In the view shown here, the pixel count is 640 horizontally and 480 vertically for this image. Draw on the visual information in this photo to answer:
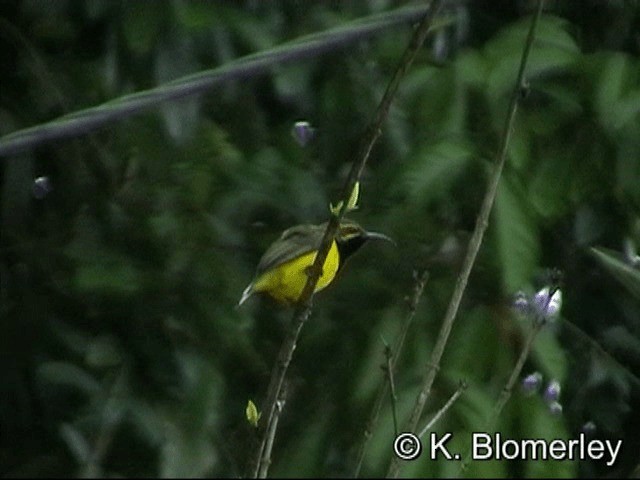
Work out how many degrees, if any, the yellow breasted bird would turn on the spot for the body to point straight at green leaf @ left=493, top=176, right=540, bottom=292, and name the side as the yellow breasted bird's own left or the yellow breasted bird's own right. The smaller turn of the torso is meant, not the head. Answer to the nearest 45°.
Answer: approximately 45° to the yellow breasted bird's own left

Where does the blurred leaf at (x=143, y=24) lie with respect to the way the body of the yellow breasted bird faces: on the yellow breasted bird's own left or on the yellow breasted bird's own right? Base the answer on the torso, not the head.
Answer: on the yellow breasted bird's own left

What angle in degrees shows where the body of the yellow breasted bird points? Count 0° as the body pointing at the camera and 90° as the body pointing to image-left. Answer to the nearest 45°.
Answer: approximately 270°
